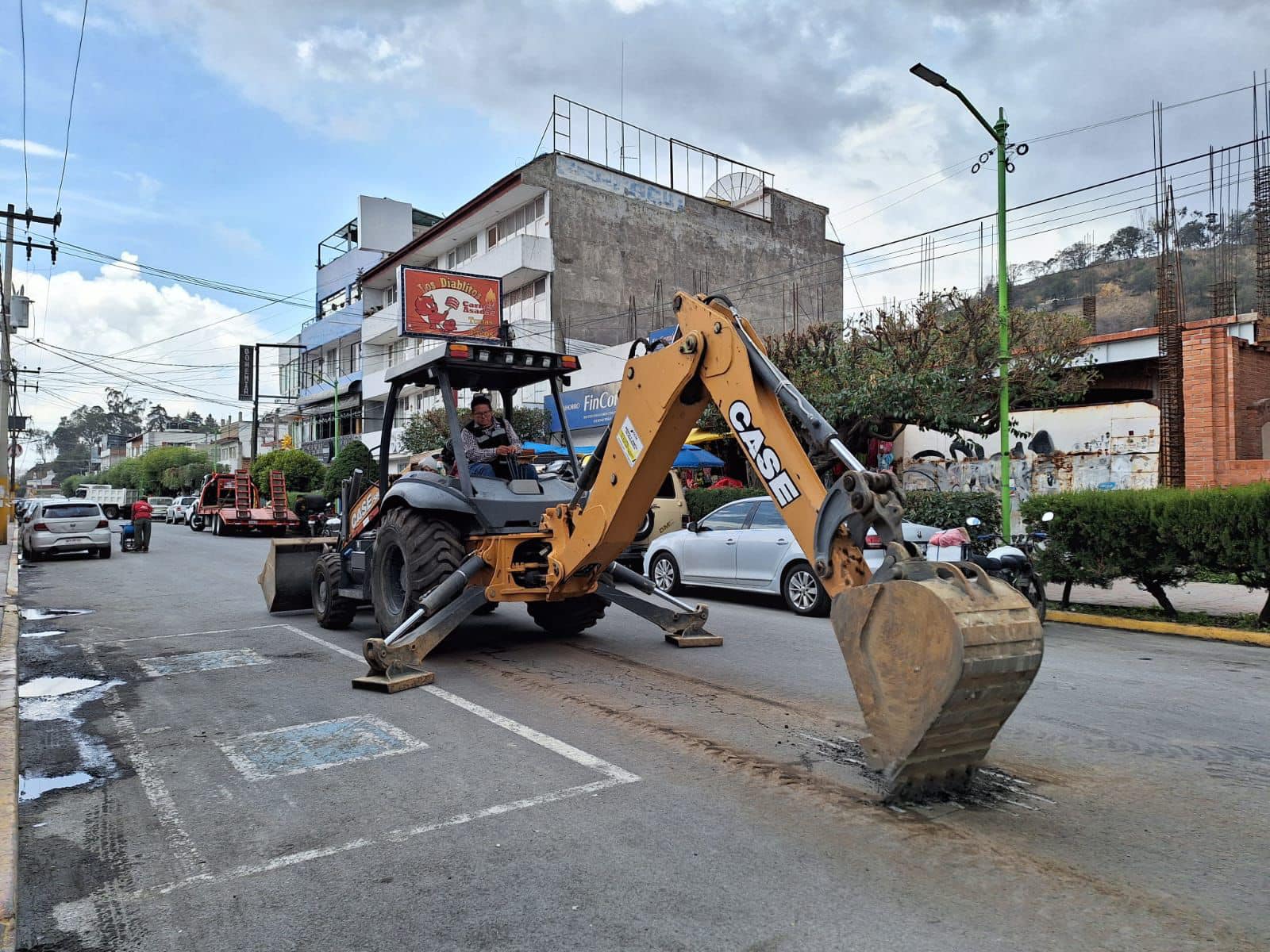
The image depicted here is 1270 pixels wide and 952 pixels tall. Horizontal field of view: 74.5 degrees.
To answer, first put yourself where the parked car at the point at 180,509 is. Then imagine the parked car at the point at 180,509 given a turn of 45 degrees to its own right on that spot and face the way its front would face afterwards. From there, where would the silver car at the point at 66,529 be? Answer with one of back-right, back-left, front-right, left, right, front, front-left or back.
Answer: back

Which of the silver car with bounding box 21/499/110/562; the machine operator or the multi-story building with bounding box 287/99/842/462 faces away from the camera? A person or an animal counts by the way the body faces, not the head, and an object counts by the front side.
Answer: the silver car

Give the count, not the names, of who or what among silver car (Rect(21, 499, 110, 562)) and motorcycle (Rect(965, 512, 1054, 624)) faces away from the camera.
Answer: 1

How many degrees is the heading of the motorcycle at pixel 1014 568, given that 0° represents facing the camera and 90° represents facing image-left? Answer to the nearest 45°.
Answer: approximately 315°

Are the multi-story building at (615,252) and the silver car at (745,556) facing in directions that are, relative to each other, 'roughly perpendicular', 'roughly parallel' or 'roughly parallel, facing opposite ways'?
roughly perpendicular

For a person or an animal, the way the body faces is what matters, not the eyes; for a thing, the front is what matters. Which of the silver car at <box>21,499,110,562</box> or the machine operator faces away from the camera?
the silver car

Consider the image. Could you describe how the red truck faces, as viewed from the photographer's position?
facing away from the viewer and to the left of the viewer

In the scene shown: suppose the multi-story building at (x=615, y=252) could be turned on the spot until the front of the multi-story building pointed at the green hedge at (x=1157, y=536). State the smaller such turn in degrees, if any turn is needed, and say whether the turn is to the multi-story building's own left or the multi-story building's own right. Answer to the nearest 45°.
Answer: approximately 45° to the multi-story building's own left

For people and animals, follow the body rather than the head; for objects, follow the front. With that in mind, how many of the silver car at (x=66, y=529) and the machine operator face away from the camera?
1

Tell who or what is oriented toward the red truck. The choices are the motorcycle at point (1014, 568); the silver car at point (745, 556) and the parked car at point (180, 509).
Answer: the silver car

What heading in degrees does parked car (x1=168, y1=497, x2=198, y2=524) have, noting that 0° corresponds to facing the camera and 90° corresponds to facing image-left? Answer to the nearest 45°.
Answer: approximately 135°

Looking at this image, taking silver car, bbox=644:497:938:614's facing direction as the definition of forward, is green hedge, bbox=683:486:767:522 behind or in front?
in front

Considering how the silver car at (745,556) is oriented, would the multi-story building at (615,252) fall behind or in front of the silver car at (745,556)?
in front

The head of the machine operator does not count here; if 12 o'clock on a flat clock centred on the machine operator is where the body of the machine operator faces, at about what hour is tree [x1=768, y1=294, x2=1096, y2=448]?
The tree is roughly at 9 o'clock from the machine operator.

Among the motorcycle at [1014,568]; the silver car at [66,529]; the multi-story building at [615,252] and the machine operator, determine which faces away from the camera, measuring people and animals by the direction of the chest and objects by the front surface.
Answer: the silver car
